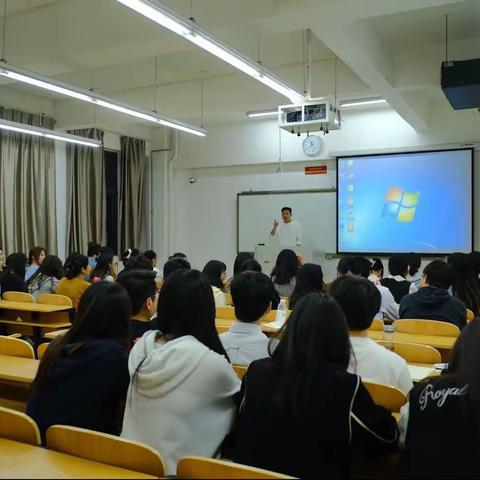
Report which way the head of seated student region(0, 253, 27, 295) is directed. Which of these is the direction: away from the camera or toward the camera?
away from the camera

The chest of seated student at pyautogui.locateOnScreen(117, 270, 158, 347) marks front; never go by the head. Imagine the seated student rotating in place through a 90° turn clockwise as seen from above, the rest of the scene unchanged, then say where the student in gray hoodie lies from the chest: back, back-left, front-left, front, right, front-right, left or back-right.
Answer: front-right

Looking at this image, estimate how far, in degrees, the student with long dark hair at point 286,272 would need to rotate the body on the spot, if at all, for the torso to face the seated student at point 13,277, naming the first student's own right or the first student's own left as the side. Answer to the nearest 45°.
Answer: approximately 90° to the first student's own left

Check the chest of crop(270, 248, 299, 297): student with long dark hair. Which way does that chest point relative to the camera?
away from the camera

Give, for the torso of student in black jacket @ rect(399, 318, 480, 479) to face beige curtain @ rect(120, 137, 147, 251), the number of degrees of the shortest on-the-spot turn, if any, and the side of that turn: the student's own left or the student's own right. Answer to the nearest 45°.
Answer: approximately 45° to the student's own left

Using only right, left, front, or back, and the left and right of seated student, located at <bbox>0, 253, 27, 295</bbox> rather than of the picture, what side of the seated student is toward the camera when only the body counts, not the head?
back

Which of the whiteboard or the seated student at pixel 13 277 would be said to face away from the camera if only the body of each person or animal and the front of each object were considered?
the seated student

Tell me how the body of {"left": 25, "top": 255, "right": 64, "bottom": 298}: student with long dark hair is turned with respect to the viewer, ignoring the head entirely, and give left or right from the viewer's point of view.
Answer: facing away from the viewer and to the right of the viewer

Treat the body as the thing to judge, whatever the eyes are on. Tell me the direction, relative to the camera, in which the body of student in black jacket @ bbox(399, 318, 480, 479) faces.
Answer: away from the camera

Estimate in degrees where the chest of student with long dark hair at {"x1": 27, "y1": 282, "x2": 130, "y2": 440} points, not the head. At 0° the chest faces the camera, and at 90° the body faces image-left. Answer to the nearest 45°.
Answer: approximately 225°

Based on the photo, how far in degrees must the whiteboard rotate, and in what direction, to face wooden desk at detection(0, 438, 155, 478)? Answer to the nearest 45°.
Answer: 0° — it already faces it

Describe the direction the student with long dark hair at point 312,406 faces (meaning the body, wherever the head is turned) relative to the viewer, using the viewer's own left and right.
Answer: facing away from the viewer

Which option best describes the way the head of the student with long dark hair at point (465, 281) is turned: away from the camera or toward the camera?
away from the camera

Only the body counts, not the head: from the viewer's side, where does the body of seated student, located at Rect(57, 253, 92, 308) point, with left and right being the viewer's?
facing away from the viewer and to the right of the viewer

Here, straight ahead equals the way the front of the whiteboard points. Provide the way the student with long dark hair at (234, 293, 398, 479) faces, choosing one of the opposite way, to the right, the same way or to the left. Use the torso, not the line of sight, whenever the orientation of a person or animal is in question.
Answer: the opposite way
